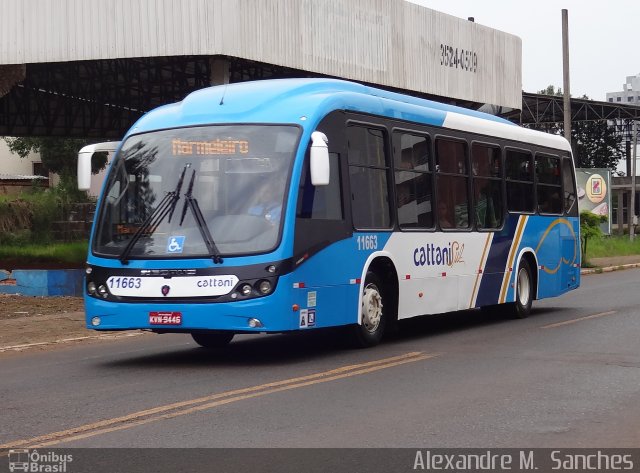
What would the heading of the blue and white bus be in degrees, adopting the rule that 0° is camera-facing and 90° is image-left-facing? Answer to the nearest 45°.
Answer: approximately 45°

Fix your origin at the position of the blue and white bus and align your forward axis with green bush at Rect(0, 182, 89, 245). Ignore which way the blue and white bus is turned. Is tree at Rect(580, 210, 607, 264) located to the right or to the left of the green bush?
right

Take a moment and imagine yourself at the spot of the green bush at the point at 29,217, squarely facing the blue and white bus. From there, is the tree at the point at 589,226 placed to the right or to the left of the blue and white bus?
left

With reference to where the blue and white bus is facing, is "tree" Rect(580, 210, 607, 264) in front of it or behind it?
behind

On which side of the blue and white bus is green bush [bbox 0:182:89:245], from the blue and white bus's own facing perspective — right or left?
on its right
